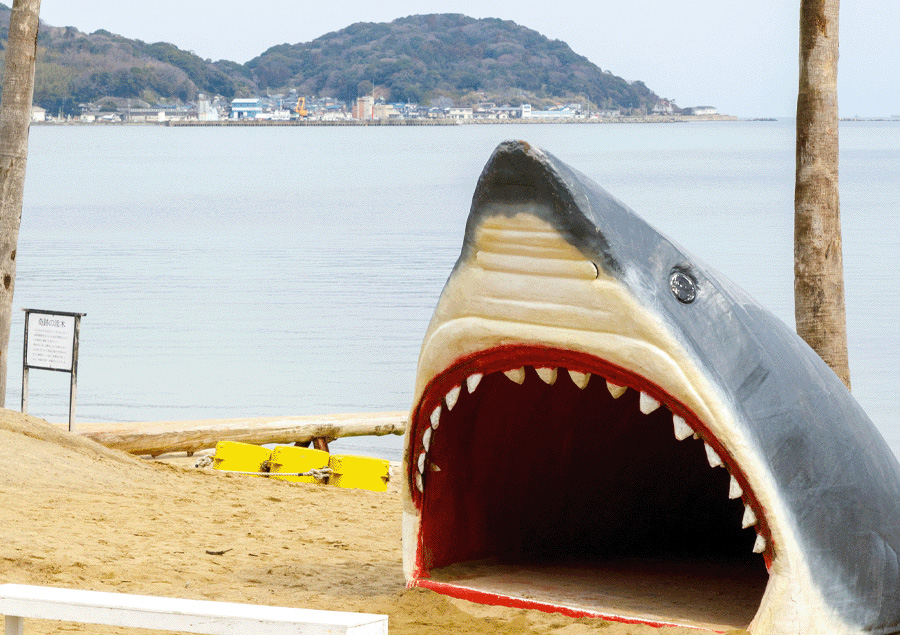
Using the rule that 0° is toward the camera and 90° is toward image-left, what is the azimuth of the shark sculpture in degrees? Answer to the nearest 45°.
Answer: approximately 45°

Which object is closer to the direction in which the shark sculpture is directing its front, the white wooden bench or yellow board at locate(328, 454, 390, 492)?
the white wooden bench

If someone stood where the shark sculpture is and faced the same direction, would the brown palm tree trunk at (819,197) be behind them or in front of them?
behind

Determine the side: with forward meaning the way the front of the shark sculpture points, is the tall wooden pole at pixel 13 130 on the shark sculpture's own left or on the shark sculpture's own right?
on the shark sculpture's own right

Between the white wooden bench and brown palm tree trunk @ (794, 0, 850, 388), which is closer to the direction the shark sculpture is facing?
the white wooden bench

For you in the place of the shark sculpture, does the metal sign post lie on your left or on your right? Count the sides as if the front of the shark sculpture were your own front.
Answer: on your right

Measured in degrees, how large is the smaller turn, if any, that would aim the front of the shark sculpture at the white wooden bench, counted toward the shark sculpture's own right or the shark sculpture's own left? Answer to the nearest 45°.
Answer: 0° — it already faces it

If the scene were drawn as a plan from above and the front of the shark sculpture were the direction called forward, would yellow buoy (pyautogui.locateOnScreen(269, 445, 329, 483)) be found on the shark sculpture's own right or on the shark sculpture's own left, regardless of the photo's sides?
on the shark sculpture's own right
